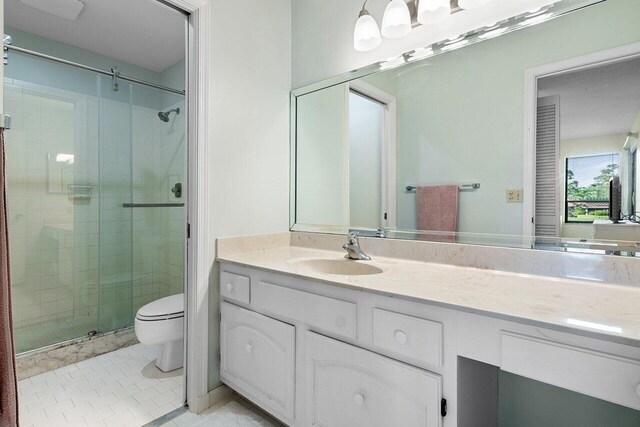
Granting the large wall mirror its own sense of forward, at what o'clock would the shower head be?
The shower head is roughly at 2 o'clock from the large wall mirror.

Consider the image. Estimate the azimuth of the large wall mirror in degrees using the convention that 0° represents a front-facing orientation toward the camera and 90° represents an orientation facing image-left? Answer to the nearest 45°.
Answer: approximately 45°

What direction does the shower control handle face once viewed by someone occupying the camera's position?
facing to the left of the viewer

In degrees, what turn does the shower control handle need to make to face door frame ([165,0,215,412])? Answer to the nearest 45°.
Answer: approximately 90° to its left

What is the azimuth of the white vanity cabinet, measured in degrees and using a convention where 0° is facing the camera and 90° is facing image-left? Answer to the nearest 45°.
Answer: approximately 45°

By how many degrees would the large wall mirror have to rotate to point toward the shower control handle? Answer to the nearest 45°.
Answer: approximately 45° to its right

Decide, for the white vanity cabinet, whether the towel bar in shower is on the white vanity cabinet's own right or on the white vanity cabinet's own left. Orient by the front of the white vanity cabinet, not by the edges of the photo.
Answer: on the white vanity cabinet's own right
